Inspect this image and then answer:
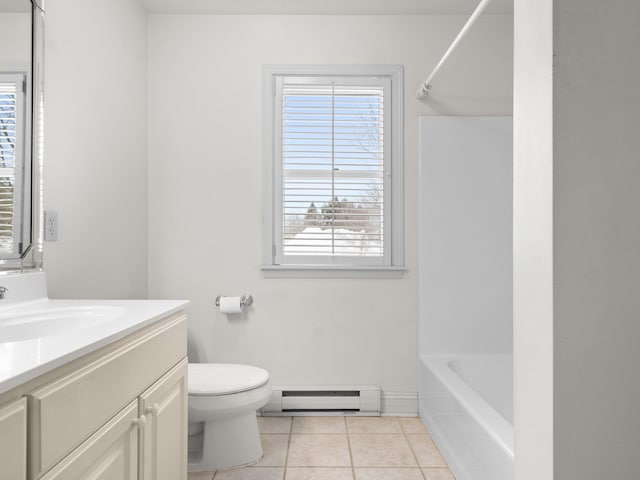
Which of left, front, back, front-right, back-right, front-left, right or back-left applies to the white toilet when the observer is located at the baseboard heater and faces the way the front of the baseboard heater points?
front-right

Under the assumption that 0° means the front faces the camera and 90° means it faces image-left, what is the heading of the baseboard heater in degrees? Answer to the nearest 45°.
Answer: approximately 0°
